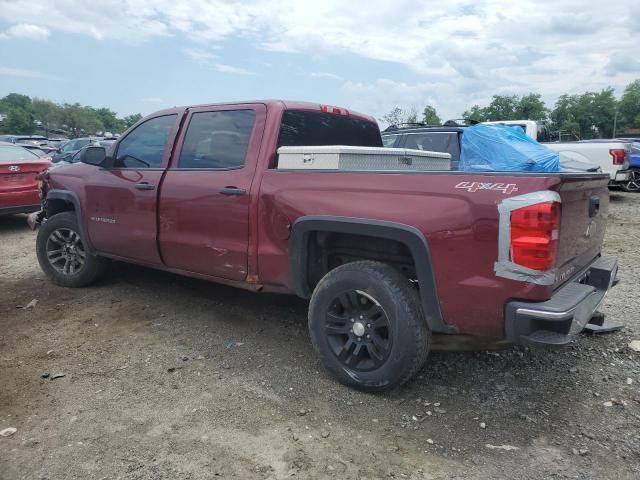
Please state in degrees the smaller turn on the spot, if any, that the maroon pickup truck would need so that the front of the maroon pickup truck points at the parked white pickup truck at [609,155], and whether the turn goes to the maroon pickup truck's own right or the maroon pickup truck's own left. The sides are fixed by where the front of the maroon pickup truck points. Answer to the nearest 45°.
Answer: approximately 90° to the maroon pickup truck's own right

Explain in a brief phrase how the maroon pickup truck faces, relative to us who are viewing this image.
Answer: facing away from the viewer and to the left of the viewer

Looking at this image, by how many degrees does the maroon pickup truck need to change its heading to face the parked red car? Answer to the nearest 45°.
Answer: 0° — it already faces it

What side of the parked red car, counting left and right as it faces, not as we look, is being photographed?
back

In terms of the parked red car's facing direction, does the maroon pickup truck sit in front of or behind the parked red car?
behind
